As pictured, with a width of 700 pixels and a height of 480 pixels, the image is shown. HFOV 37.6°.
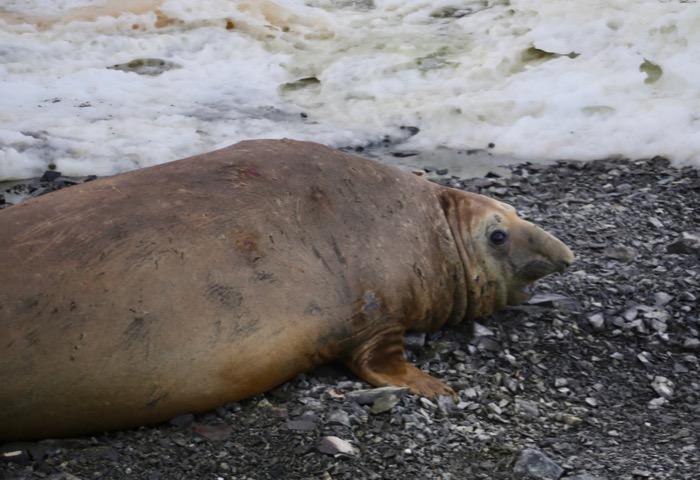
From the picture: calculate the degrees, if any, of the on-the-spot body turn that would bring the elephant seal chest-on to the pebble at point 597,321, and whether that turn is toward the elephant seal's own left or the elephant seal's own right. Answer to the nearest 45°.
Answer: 0° — it already faces it

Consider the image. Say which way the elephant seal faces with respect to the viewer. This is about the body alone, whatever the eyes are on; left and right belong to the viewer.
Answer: facing to the right of the viewer

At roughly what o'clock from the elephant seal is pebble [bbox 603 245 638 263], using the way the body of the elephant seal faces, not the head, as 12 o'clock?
The pebble is roughly at 11 o'clock from the elephant seal.

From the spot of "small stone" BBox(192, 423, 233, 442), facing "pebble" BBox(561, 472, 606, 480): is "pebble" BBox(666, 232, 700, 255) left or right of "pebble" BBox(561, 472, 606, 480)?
left
